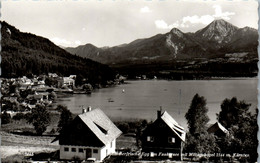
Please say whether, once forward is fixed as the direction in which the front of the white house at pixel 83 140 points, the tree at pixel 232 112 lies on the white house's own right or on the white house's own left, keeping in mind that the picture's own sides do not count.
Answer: on the white house's own left

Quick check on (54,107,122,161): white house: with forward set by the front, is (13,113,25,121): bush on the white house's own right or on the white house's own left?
on the white house's own right

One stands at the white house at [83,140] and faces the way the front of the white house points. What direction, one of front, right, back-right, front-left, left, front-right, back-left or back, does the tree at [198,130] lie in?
left

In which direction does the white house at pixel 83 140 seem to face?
toward the camera

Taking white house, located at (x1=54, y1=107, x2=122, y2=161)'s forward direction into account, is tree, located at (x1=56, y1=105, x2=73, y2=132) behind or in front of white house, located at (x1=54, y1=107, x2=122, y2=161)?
behind

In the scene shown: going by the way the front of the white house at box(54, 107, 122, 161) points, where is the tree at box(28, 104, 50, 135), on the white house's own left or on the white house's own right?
on the white house's own right

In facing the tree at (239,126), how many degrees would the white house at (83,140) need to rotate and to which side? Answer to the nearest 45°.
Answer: approximately 90° to its left
